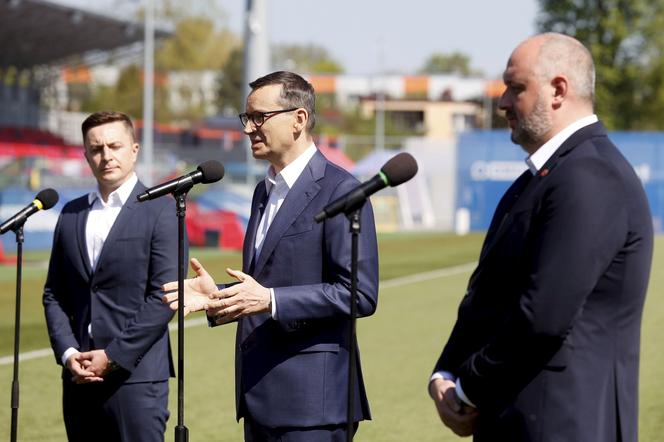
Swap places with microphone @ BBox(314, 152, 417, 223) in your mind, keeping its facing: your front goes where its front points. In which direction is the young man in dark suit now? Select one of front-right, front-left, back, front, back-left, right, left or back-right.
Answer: back-left

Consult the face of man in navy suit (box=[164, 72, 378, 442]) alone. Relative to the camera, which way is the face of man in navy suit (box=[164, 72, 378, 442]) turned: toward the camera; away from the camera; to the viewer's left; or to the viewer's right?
to the viewer's left

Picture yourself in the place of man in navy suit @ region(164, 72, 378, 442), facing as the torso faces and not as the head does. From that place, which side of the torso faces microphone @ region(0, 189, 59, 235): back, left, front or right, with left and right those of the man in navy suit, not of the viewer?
right

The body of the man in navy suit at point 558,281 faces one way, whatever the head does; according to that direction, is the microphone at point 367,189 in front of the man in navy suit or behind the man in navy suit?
in front

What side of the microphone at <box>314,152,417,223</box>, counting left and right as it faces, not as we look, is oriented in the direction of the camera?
right

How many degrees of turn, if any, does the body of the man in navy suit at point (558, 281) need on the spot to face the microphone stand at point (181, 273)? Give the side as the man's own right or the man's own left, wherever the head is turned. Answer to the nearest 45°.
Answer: approximately 45° to the man's own right

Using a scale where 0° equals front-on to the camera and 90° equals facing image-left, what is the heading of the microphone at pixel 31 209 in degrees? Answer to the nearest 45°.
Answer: approximately 270°

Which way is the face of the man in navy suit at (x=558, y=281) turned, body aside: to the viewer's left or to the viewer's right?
to the viewer's left

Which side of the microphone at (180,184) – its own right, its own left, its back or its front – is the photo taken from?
right

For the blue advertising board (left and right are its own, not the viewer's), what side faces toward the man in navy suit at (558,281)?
front

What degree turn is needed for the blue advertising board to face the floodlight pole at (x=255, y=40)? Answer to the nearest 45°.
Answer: approximately 45° to its right

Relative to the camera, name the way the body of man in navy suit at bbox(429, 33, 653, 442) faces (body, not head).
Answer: to the viewer's left

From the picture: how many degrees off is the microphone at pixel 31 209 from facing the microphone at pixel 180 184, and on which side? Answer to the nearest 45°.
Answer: approximately 45° to its right

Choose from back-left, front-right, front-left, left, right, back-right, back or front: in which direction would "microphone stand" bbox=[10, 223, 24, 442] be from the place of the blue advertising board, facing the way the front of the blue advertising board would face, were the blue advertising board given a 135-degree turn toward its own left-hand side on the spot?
back-right

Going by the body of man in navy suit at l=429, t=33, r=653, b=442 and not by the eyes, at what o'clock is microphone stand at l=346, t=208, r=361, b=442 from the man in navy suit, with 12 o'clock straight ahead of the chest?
The microphone stand is roughly at 1 o'clock from the man in navy suit.
